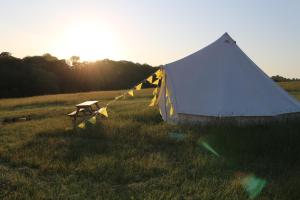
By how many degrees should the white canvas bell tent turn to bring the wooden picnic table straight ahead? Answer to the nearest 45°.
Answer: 0° — it already faces it

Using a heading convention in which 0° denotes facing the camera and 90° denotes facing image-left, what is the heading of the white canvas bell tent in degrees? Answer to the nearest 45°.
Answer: approximately 90°
